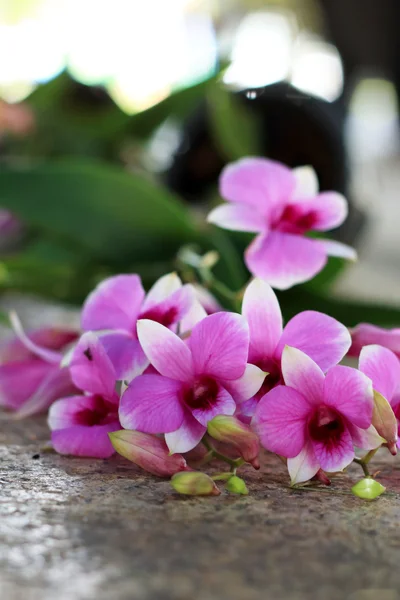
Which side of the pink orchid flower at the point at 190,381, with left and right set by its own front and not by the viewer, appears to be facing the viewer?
front

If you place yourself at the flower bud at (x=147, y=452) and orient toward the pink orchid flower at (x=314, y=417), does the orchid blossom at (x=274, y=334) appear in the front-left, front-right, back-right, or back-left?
front-left

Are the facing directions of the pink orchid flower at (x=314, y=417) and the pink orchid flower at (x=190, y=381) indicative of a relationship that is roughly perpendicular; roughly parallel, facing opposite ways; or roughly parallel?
roughly parallel

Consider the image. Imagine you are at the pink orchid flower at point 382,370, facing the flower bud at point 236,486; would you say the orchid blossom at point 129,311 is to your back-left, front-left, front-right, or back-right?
front-right

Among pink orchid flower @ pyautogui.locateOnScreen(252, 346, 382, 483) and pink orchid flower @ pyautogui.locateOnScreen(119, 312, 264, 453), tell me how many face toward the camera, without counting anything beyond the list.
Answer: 2

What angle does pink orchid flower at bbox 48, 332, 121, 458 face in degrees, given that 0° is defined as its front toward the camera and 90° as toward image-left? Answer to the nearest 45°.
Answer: approximately 45°

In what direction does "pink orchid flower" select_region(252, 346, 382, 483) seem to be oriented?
toward the camera
